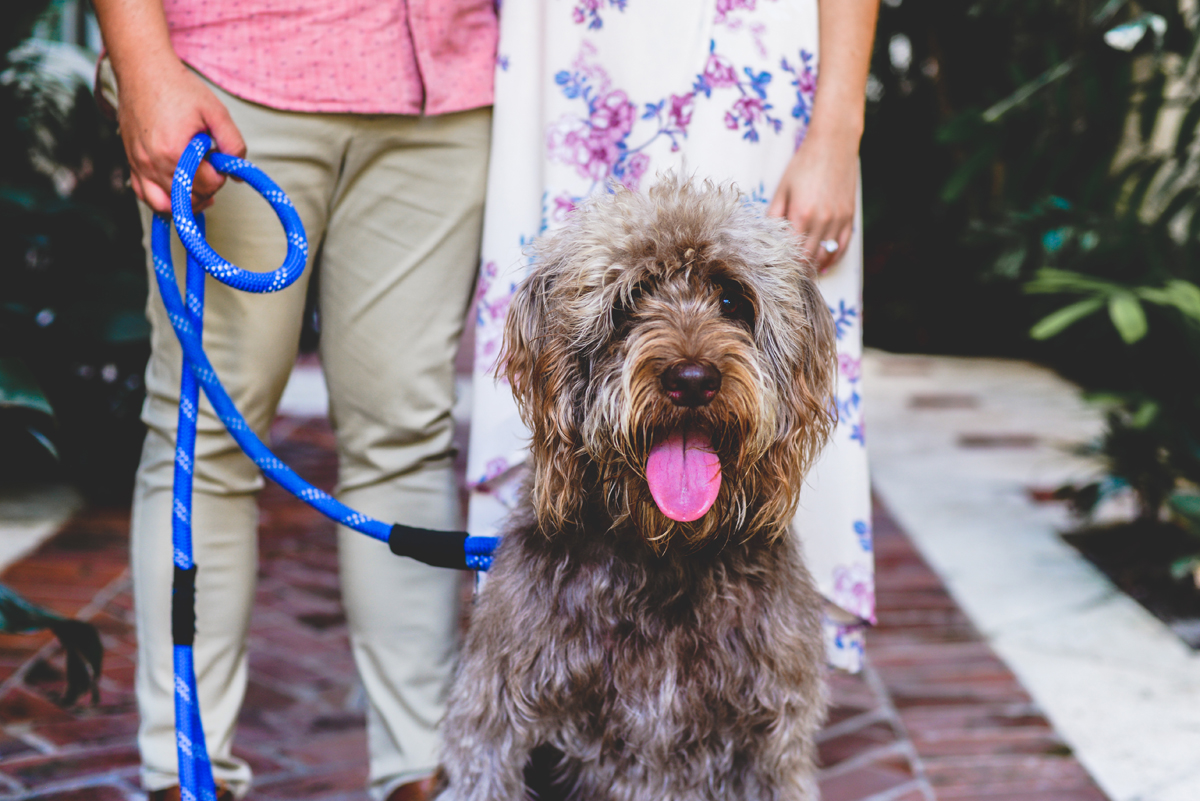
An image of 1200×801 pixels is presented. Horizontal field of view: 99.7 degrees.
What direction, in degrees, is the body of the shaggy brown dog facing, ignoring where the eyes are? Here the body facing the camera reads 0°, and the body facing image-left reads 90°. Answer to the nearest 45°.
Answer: approximately 0°
